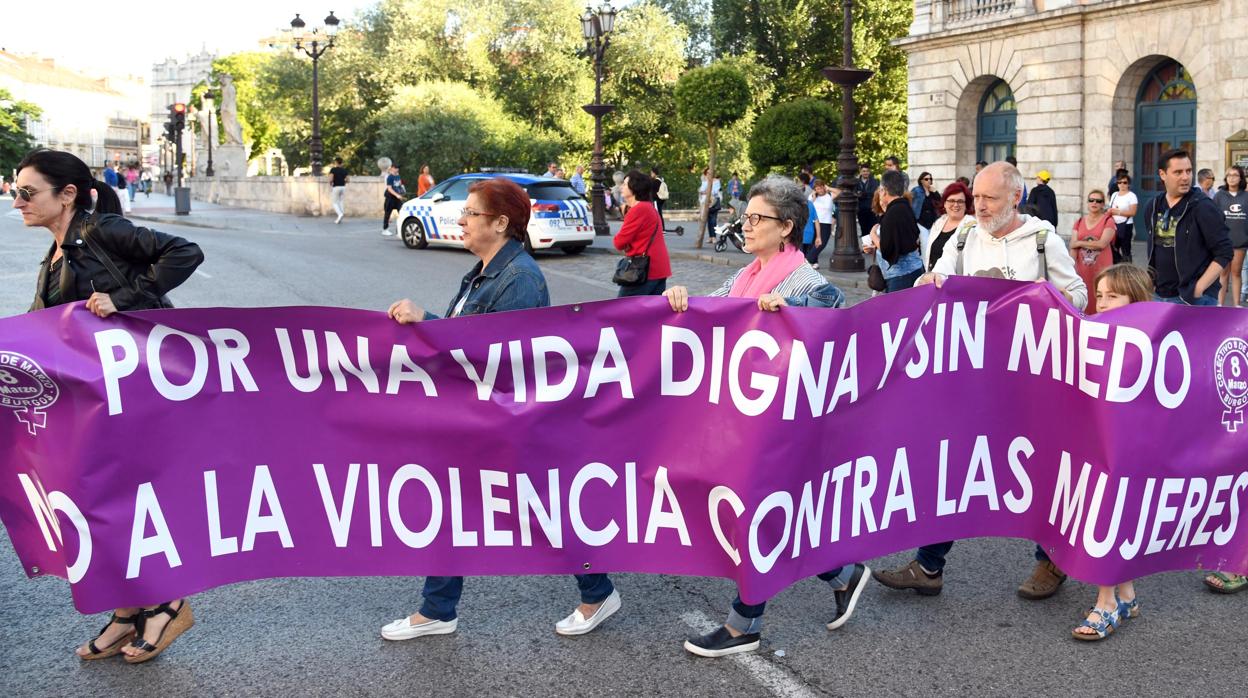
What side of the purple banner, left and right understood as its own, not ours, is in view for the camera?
front

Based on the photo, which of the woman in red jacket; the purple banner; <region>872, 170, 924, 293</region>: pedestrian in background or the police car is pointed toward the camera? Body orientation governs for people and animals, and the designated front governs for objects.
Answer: the purple banner

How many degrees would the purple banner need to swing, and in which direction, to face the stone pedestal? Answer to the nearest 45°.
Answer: approximately 180°

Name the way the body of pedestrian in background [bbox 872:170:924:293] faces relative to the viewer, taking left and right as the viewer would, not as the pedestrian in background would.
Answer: facing away from the viewer and to the left of the viewer

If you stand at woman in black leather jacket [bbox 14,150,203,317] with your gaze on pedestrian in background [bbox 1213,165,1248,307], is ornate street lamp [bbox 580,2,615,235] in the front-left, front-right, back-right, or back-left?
front-left

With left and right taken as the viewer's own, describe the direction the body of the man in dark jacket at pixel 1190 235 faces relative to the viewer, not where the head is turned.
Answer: facing the viewer and to the left of the viewer

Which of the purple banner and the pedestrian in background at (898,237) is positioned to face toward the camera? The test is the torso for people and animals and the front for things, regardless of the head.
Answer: the purple banner

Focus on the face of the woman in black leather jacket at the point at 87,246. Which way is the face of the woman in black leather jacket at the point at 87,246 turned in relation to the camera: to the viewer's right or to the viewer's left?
to the viewer's left

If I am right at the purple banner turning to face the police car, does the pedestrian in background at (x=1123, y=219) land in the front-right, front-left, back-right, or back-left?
front-right

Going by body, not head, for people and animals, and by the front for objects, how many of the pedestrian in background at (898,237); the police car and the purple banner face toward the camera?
1
